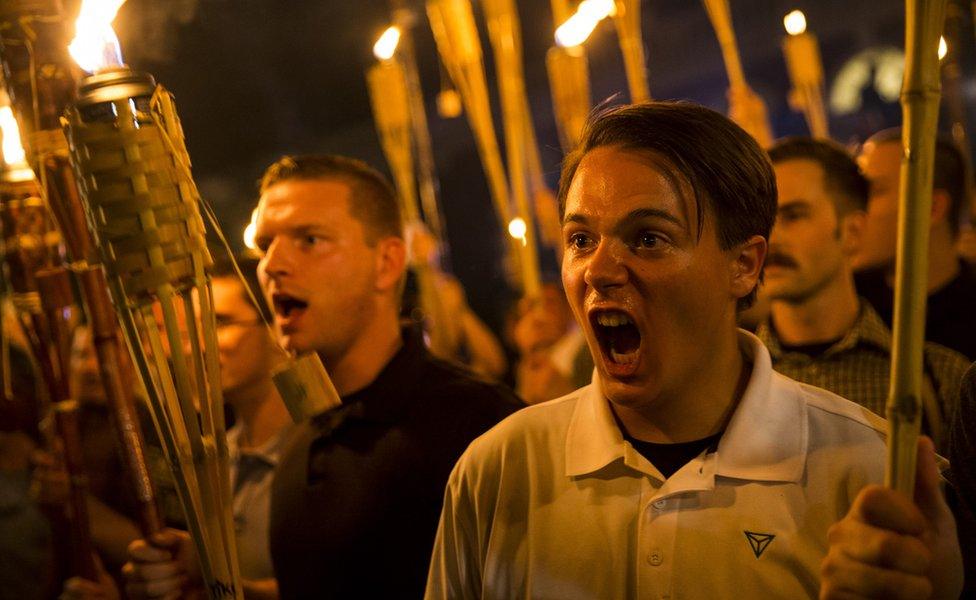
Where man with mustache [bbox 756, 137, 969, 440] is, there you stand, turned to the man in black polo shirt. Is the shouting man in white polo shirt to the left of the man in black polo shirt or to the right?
left

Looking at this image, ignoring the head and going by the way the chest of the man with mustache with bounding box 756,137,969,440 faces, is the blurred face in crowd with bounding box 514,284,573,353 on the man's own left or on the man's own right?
on the man's own right

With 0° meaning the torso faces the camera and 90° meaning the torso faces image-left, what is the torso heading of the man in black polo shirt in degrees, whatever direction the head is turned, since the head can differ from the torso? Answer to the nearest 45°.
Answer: approximately 45°

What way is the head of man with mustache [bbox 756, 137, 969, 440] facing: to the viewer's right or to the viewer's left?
to the viewer's left

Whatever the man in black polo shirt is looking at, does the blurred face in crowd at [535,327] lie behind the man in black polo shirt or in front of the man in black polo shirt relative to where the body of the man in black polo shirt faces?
behind

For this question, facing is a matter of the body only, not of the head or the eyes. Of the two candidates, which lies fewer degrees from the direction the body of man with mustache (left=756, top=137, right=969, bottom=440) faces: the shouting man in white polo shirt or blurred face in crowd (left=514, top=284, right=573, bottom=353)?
the shouting man in white polo shirt

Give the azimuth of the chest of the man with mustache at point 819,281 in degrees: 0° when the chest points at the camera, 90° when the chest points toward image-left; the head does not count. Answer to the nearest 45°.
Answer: approximately 45°

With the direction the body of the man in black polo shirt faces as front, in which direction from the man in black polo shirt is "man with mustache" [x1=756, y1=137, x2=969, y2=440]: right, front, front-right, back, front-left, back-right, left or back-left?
back-left
